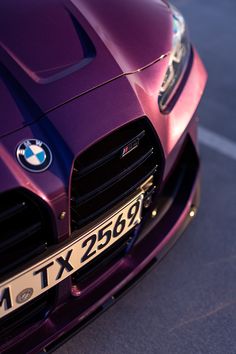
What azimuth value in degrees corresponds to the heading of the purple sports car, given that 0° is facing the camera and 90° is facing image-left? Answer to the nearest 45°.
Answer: approximately 315°
